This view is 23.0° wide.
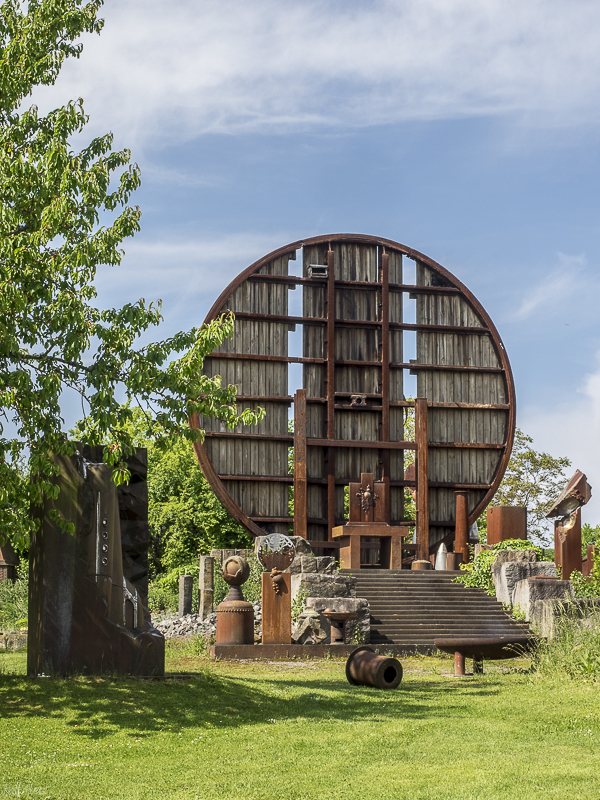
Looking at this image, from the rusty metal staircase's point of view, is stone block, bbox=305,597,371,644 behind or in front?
in front

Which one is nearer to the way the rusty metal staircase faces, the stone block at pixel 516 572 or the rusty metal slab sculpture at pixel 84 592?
the rusty metal slab sculpture

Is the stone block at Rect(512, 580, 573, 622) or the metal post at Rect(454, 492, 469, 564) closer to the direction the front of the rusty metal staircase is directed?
the stone block

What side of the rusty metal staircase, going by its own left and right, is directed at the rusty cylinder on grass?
front

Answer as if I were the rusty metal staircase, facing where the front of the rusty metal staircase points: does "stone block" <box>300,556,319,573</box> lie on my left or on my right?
on my right

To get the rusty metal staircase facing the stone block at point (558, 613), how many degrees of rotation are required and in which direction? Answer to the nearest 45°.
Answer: approximately 45° to its left

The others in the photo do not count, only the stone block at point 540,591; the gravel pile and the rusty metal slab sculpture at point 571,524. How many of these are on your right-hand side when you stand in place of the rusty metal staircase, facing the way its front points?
1

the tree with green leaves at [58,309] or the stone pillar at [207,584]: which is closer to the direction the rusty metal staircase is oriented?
the tree with green leaves

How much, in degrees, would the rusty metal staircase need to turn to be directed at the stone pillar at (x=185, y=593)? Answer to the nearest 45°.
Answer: approximately 135° to its right

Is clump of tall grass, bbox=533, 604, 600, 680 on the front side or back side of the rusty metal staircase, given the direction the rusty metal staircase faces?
on the front side

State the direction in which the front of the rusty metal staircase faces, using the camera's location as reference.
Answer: facing the viewer

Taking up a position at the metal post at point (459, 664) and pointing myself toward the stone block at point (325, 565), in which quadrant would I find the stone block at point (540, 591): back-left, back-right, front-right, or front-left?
front-right

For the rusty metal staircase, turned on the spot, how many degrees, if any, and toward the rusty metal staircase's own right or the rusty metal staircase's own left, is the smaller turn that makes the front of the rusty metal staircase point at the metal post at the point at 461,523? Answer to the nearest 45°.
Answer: approximately 180°
